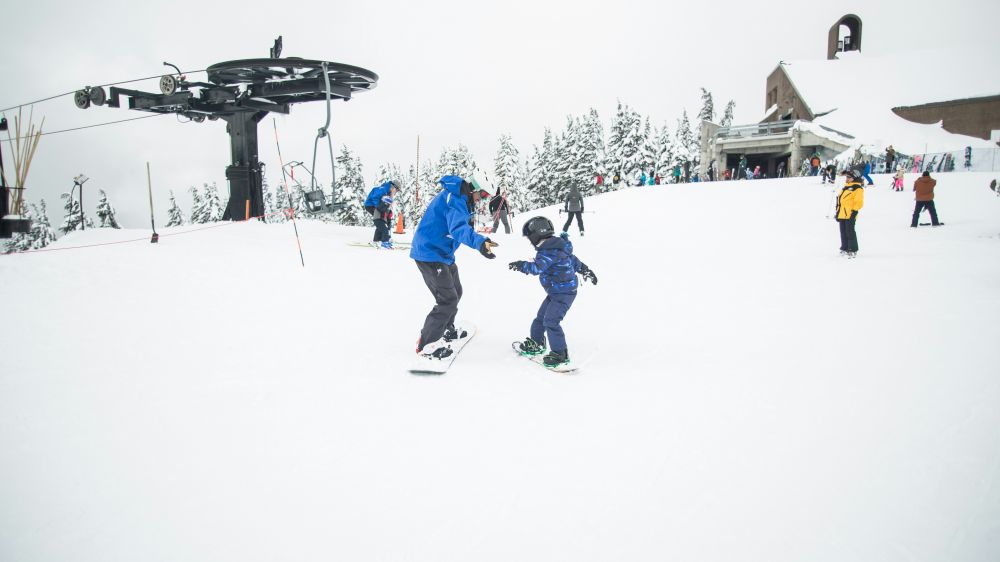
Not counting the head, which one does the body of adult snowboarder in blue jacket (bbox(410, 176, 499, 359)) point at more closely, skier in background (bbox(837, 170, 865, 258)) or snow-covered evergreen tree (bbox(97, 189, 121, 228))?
the skier in background

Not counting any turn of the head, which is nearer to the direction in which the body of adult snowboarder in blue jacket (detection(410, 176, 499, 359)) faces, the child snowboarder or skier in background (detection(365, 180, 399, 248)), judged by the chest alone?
the child snowboarder

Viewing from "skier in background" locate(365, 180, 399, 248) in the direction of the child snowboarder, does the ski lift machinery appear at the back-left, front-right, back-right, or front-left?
back-right

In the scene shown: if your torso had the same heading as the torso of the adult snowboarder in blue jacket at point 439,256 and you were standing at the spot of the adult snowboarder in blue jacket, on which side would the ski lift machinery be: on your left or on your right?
on your left

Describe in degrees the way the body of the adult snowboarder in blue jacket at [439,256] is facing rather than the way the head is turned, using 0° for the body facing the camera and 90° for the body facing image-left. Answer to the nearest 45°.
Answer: approximately 270°

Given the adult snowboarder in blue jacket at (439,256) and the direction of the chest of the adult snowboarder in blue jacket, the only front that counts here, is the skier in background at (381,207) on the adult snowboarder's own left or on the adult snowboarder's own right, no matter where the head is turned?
on the adult snowboarder's own left

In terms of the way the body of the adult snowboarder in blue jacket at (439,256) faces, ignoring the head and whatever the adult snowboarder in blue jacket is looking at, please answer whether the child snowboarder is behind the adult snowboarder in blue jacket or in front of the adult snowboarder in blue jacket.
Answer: in front

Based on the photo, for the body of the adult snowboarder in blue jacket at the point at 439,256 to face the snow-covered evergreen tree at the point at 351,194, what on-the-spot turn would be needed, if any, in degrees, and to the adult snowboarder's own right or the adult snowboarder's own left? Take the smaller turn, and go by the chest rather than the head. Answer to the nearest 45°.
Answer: approximately 90° to the adult snowboarder's own left
